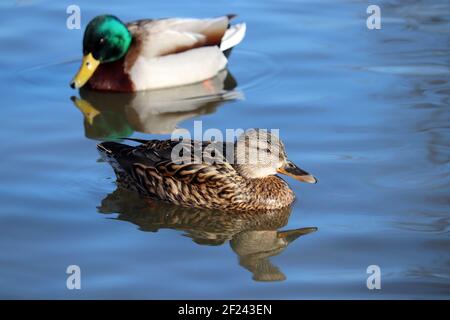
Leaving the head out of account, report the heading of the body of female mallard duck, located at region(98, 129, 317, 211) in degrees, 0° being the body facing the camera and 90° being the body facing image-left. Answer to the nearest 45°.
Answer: approximately 270°

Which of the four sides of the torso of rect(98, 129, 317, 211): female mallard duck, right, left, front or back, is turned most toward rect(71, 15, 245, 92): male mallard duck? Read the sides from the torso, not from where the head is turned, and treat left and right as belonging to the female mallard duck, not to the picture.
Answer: left
